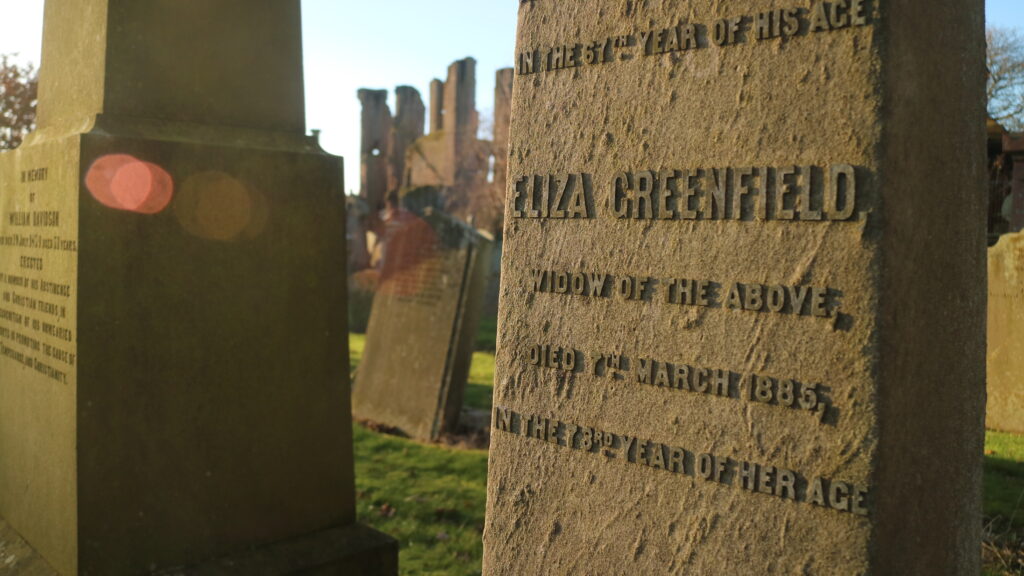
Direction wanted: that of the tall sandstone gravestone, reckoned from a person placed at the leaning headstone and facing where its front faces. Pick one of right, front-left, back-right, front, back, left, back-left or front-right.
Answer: front-left

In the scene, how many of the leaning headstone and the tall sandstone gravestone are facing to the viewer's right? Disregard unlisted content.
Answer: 0

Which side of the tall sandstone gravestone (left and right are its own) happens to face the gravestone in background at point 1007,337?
back

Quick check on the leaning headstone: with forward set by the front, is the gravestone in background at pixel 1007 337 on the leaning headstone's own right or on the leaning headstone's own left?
on the leaning headstone's own left

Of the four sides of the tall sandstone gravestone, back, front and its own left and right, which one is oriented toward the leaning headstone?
right

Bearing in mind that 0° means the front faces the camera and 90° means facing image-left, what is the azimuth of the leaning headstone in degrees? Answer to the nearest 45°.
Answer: approximately 45°

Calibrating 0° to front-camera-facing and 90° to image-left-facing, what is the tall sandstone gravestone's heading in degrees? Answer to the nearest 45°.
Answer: approximately 45°

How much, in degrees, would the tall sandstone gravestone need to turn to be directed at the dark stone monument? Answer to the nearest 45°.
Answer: approximately 45° to its right
